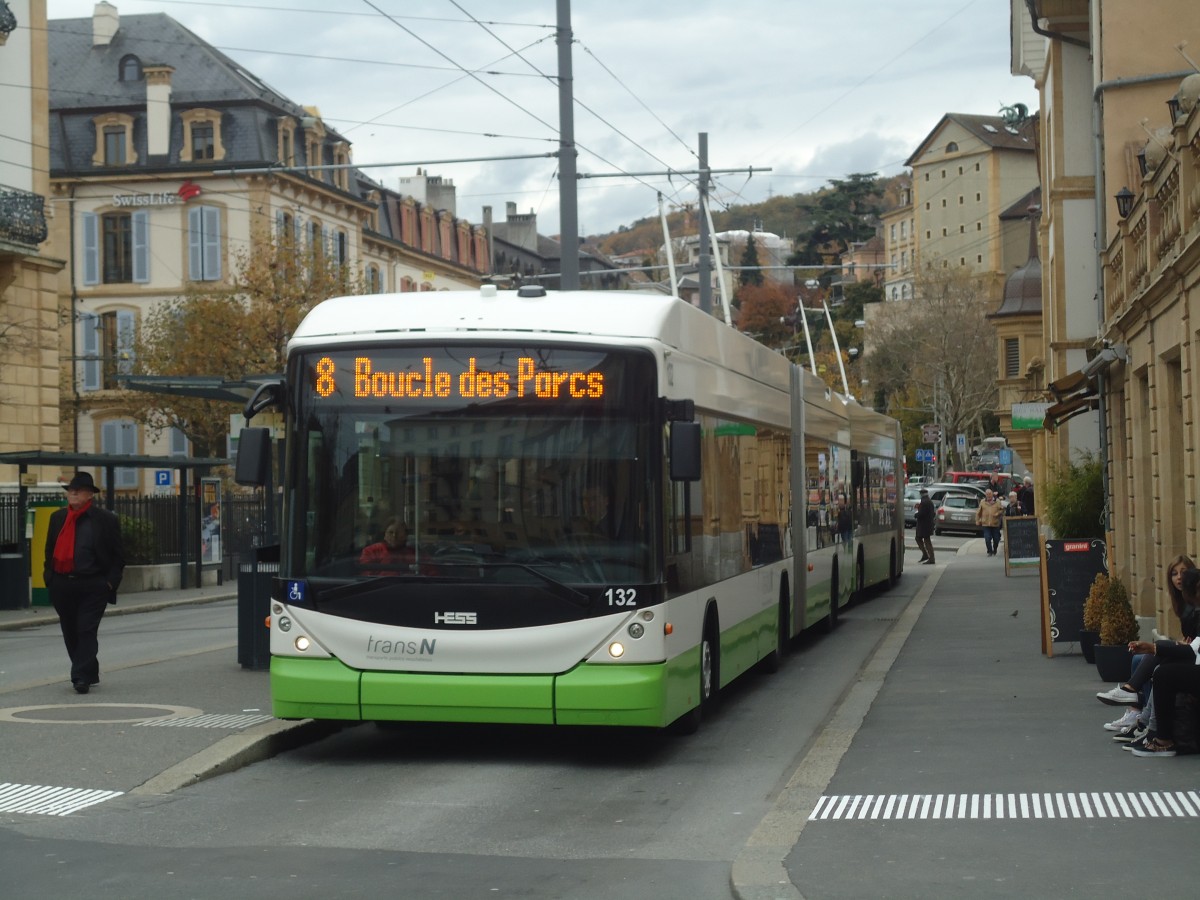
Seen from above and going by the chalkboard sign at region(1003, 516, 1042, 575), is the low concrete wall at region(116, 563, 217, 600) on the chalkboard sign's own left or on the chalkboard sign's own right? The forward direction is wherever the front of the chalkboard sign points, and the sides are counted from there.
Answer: on the chalkboard sign's own right

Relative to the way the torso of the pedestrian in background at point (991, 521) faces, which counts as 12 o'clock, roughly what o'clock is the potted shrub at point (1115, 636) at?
The potted shrub is roughly at 12 o'clock from the pedestrian in background.

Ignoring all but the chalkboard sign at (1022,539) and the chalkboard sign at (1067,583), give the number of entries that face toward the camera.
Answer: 2

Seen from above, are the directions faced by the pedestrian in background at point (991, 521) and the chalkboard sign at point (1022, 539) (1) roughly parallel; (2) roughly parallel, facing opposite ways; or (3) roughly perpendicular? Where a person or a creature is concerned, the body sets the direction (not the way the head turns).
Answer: roughly parallel

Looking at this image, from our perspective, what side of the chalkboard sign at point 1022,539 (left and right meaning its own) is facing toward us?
front

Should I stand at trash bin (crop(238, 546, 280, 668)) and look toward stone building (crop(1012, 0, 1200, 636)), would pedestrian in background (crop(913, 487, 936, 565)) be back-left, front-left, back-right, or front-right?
front-left

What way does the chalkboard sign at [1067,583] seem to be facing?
toward the camera

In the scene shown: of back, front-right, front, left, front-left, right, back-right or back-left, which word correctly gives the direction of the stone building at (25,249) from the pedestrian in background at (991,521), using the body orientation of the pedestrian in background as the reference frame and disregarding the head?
front-right

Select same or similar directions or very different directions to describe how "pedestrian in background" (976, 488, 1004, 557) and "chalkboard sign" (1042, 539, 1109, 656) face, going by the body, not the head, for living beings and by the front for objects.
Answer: same or similar directions

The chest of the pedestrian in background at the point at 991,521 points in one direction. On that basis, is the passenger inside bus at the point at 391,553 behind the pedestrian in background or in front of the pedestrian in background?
in front

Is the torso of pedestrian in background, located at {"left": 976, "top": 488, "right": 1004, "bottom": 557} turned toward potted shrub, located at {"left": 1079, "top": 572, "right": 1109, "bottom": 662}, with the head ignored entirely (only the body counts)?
yes

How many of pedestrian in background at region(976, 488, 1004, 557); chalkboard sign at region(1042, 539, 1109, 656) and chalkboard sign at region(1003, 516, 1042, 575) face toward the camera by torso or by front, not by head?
3

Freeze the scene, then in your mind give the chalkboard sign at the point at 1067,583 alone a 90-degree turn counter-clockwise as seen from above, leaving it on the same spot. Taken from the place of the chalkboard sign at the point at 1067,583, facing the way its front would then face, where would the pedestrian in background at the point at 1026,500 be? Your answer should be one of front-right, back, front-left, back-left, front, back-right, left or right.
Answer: left
